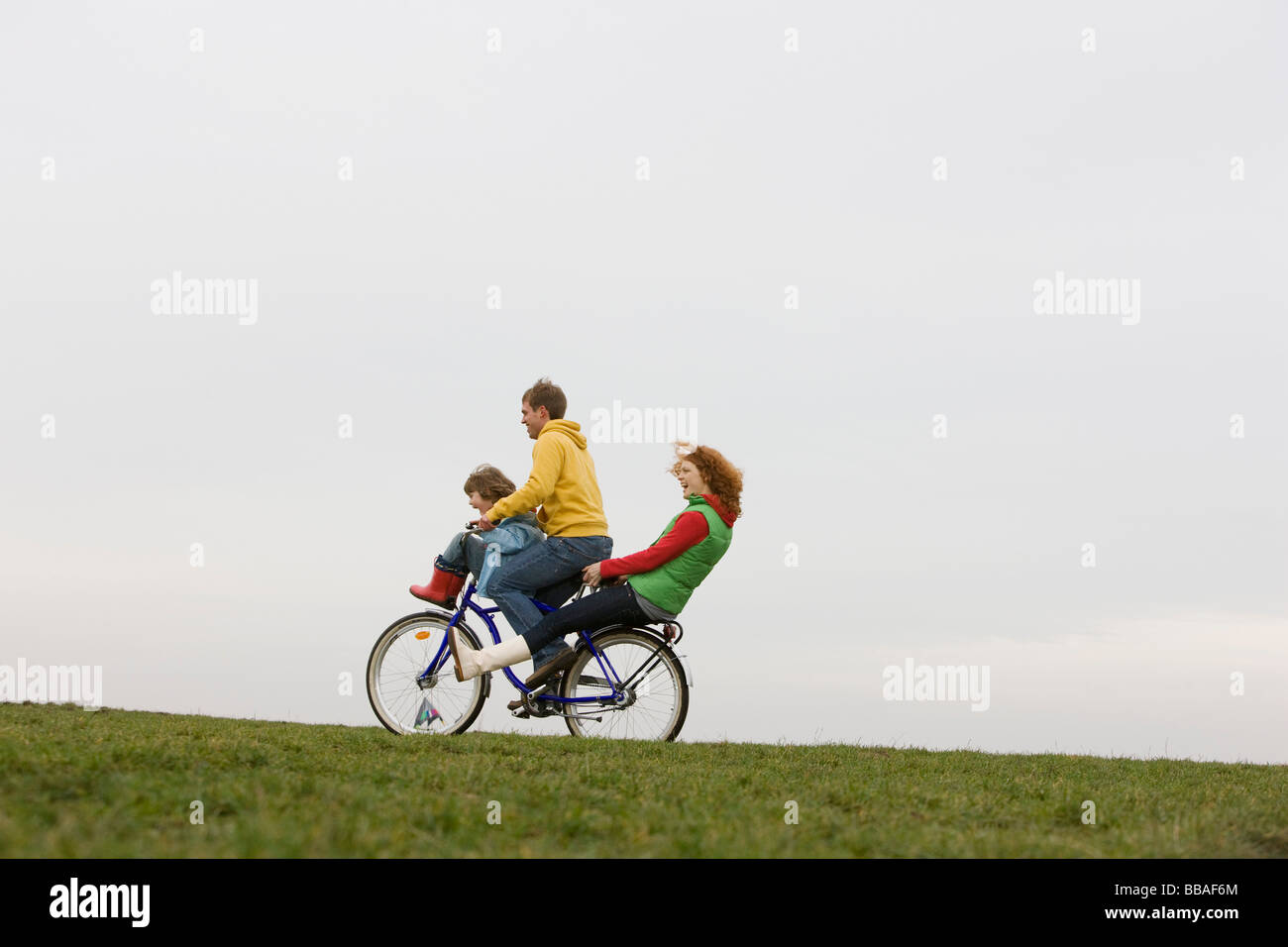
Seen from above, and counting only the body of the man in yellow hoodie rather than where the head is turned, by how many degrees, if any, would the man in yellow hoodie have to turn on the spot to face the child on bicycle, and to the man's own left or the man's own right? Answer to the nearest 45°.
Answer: approximately 45° to the man's own right

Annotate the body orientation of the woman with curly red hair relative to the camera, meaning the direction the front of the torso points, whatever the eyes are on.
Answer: to the viewer's left

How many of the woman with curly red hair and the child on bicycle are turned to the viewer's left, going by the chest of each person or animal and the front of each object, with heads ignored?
2

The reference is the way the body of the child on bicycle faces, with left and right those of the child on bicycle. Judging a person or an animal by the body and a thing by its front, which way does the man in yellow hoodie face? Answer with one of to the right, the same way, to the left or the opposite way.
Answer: the same way

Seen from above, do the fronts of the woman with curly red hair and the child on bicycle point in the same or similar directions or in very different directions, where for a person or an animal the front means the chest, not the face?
same or similar directions

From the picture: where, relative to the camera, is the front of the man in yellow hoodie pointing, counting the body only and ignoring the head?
to the viewer's left

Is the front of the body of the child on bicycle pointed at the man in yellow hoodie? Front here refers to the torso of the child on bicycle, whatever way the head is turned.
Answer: no

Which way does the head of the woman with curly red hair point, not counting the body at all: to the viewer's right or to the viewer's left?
to the viewer's left

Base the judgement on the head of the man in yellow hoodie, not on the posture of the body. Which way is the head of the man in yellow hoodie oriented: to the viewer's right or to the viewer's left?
to the viewer's left

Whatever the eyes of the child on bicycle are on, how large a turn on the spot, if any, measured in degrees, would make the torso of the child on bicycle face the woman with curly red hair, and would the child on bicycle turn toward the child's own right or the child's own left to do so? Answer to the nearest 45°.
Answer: approximately 135° to the child's own left

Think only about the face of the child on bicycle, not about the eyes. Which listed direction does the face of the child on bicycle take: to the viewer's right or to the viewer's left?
to the viewer's left

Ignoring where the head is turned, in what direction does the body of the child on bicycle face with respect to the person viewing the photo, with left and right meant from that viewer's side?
facing to the left of the viewer

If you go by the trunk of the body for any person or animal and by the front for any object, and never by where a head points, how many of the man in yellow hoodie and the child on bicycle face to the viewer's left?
2
